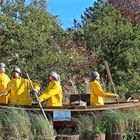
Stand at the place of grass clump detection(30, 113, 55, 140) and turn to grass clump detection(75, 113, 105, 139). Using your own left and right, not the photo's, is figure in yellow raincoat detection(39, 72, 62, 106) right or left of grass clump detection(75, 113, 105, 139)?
left

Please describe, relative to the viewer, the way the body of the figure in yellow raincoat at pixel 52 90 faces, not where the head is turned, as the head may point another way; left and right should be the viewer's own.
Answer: facing to the left of the viewer

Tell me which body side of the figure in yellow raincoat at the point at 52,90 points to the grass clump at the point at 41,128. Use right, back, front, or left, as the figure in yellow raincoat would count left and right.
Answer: left
